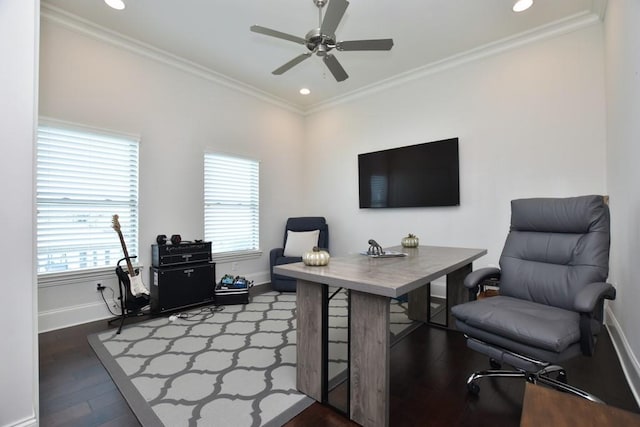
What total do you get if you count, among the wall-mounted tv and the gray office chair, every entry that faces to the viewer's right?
0

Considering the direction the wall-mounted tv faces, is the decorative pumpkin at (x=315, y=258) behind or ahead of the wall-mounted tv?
ahead

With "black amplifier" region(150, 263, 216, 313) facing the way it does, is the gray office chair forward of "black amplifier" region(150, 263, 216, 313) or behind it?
forward

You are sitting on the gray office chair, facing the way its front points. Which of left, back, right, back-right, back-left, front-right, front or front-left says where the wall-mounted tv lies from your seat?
right

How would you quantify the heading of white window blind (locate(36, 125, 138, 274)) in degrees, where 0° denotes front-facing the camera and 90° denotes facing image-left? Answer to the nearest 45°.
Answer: approximately 315°

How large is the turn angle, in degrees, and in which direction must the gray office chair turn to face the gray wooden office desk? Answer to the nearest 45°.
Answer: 0° — it already faces it

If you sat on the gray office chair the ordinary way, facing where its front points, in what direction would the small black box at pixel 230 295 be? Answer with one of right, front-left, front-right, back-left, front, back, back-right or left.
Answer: front-right

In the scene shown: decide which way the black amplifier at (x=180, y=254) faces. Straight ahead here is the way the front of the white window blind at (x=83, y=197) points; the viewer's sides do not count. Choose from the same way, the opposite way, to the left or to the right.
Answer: the same way

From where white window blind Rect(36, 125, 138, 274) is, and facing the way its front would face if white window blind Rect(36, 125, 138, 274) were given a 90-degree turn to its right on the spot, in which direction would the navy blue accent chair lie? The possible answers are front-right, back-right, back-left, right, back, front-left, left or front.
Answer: back-left

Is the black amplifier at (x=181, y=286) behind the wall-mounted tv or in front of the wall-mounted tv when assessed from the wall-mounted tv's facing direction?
in front

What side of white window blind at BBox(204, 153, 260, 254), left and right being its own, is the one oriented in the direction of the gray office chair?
front

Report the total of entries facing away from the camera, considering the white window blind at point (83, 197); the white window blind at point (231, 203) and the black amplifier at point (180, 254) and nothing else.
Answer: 0

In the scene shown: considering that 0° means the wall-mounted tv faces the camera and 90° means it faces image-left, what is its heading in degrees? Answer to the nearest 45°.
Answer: approximately 45°
